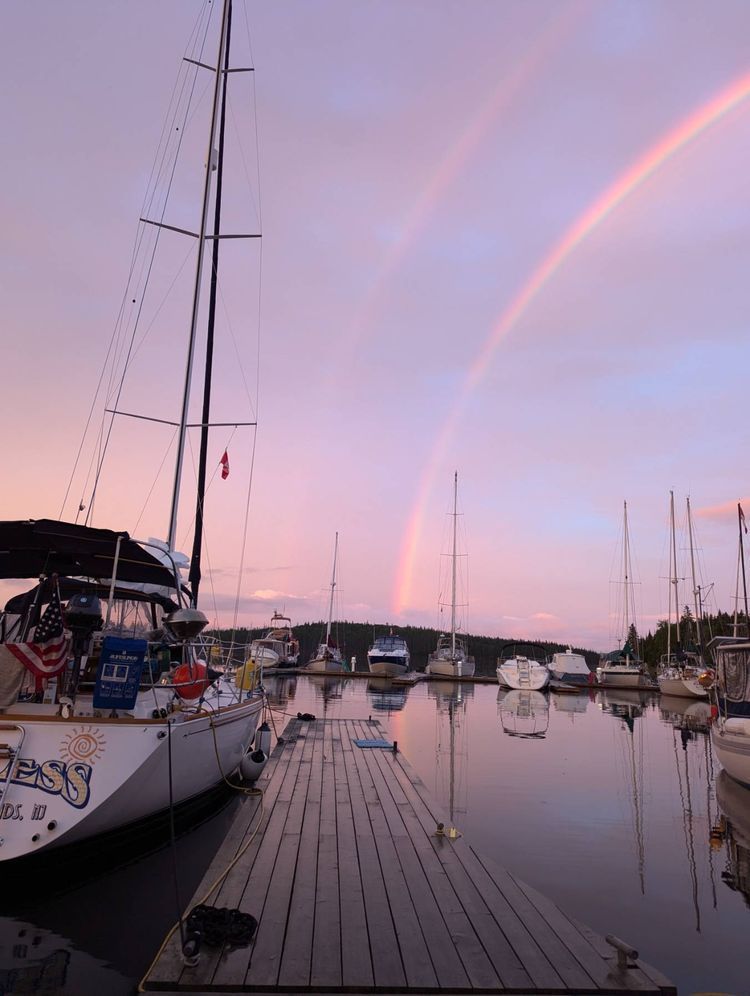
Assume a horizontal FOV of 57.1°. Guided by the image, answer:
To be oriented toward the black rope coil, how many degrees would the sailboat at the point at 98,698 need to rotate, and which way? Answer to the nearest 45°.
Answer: approximately 135° to its right

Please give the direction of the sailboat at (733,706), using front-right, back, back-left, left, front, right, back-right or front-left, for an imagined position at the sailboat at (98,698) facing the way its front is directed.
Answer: front-right

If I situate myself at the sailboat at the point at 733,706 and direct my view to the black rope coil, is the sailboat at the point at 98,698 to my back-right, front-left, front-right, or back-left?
front-right

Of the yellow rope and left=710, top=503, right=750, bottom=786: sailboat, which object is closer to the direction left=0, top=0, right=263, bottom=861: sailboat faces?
the sailboat

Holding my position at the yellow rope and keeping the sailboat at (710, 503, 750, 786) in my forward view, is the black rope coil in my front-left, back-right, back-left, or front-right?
back-right

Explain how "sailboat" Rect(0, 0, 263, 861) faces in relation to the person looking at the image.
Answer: facing away from the viewer and to the right of the viewer

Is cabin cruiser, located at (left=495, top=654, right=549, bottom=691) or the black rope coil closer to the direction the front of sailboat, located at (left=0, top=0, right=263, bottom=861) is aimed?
the cabin cruiser

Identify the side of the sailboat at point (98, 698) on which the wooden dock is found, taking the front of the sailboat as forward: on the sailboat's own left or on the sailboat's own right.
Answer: on the sailboat's own right

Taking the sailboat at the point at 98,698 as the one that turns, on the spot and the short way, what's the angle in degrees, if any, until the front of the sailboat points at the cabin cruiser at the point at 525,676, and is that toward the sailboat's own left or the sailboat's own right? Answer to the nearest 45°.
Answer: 0° — it already faces it
